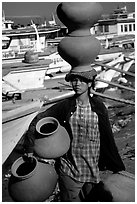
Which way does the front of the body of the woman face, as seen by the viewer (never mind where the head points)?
toward the camera

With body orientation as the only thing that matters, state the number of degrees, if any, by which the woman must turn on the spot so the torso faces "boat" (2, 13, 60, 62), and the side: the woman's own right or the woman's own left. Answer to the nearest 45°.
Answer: approximately 180°
